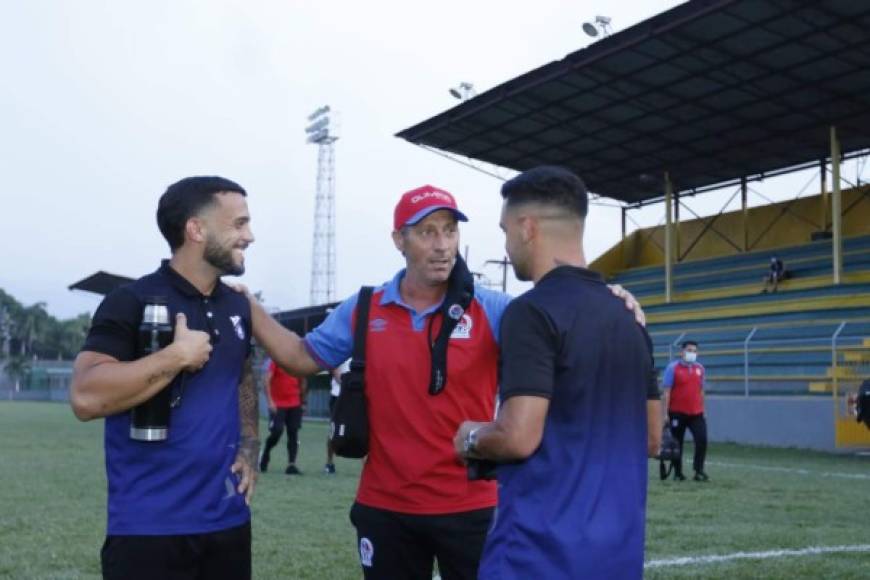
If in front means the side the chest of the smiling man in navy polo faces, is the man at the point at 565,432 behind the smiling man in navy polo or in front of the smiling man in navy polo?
in front

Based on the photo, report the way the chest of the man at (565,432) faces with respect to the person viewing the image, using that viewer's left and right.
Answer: facing away from the viewer and to the left of the viewer

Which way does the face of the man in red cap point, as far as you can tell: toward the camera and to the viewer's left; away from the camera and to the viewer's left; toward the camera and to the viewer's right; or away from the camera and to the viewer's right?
toward the camera and to the viewer's right

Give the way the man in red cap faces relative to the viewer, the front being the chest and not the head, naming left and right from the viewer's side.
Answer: facing the viewer

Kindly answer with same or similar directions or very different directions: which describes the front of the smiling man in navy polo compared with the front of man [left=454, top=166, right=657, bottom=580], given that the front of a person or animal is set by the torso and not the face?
very different directions

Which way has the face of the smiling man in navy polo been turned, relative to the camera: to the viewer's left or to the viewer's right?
to the viewer's right

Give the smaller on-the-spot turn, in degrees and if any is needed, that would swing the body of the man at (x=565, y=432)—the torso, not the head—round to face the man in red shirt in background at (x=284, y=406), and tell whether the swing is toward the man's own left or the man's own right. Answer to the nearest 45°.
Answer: approximately 45° to the man's own right

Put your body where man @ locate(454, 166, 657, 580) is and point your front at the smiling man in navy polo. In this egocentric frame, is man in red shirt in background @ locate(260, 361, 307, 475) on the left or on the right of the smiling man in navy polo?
right

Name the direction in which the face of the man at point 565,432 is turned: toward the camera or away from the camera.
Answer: away from the camera

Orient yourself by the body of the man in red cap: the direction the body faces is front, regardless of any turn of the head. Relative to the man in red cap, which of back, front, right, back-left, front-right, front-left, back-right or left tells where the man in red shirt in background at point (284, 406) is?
back

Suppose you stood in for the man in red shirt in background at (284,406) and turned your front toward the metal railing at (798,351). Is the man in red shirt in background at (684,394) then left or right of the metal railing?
right

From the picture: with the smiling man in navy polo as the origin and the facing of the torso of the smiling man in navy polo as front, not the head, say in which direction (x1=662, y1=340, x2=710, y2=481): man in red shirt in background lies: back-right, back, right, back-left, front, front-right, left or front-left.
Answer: left

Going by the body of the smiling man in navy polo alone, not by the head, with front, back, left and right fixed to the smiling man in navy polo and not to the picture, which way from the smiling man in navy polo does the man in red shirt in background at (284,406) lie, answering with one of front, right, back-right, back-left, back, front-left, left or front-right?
back-left

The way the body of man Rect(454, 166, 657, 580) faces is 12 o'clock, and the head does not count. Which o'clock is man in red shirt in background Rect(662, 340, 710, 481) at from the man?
The man in red shirt in background is roughly at 2 o'clock from the man.

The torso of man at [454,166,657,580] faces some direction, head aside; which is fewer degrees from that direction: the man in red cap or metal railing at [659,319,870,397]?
the man in red cap

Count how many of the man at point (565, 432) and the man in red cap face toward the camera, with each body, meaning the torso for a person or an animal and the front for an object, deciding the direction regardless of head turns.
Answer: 1
